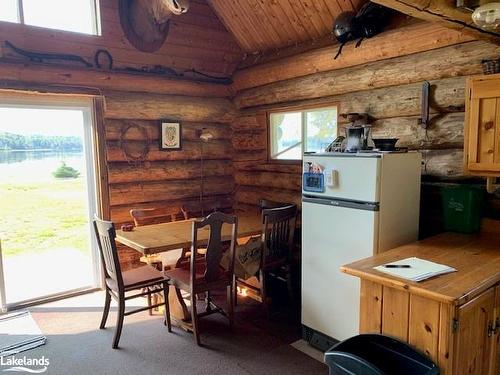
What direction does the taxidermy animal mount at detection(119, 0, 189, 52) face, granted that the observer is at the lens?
facing the viewer and to the right of the viewer

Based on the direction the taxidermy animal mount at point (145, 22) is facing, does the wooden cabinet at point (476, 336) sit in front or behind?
in front

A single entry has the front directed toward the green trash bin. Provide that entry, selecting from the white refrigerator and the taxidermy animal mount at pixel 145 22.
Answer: the taxidermy animal mount

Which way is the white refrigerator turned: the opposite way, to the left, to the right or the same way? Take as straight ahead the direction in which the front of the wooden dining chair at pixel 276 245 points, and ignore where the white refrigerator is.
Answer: to the left

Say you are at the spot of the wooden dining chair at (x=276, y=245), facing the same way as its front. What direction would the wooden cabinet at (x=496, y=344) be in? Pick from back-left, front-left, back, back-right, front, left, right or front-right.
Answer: back

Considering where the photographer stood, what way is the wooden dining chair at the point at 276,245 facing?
facing away from the viewer and to the left of the viewer

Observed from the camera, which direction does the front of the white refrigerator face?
facing the viewer and to the left of the viewer

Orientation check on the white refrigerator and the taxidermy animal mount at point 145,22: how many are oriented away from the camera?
0

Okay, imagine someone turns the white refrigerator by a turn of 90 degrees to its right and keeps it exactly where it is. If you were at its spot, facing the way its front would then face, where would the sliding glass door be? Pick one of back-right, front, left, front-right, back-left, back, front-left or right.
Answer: front-left

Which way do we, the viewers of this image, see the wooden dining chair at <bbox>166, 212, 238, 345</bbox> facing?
facing away from the viewer and to the left of the viewer
